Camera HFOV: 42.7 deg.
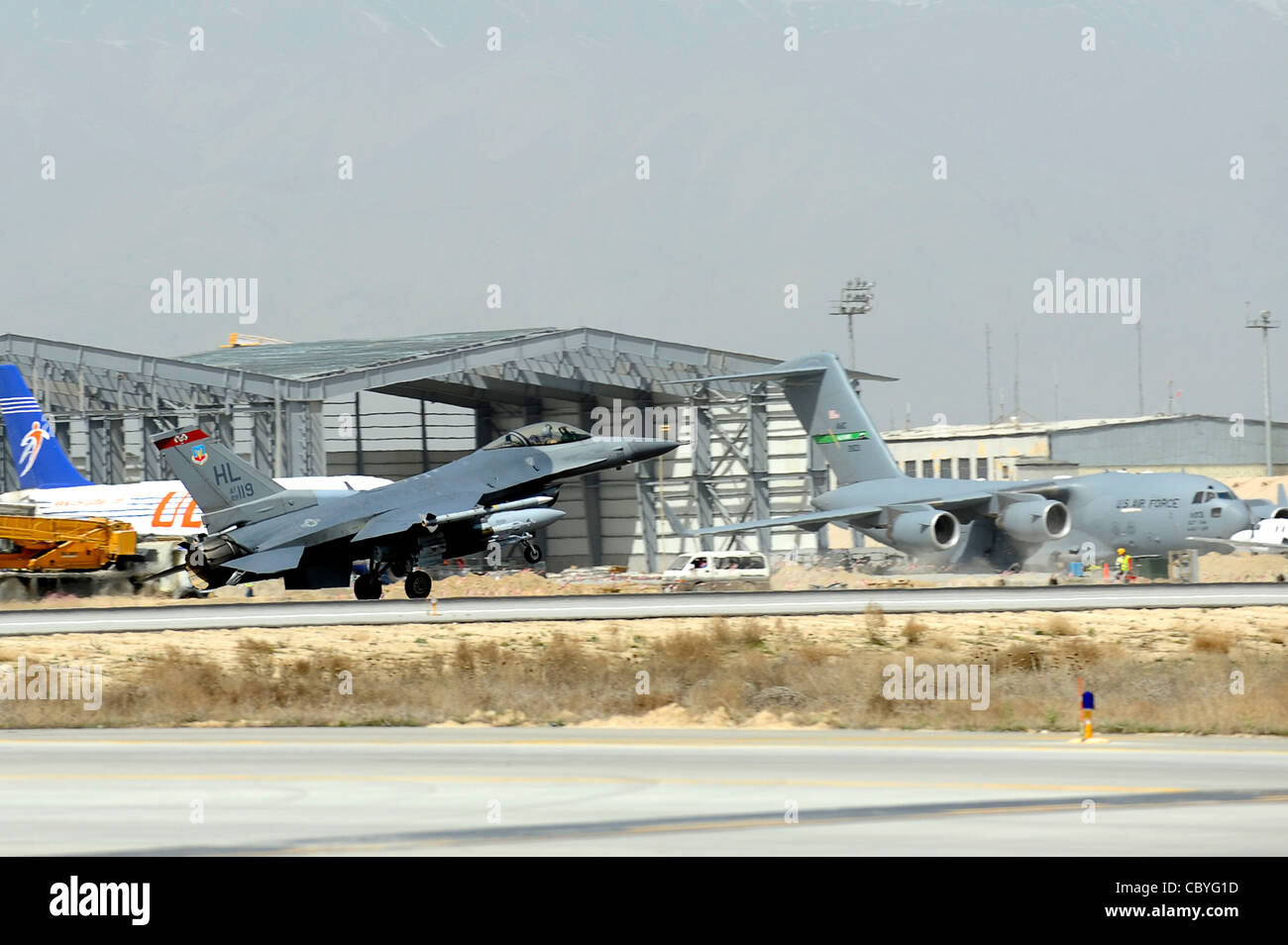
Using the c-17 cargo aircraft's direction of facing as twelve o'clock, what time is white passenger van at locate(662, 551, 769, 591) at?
The white passenger van is roughly at 5 o'clock from the c-17 cargo aircraft.

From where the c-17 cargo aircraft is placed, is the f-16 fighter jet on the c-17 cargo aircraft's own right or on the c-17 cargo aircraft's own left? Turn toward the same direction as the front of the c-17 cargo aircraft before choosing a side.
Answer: on the c-17 cargo aircraft's own right

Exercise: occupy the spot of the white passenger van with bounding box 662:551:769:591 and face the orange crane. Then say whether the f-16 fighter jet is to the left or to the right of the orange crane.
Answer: left

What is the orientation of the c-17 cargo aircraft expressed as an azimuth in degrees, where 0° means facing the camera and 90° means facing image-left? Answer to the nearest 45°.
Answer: approximately 315°

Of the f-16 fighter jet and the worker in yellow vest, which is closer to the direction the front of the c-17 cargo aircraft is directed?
the worker in yellow vest

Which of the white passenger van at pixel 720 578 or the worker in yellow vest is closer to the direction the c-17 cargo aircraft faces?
the worker in yellow vest

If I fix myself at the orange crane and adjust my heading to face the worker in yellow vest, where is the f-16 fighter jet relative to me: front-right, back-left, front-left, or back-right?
front-right

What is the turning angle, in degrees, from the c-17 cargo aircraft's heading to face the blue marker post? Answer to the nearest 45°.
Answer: approximately 45° to its right

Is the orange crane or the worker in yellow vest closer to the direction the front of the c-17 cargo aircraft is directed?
the worker in yellow vest

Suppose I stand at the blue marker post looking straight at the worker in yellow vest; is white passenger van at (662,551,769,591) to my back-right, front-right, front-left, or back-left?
front-left
